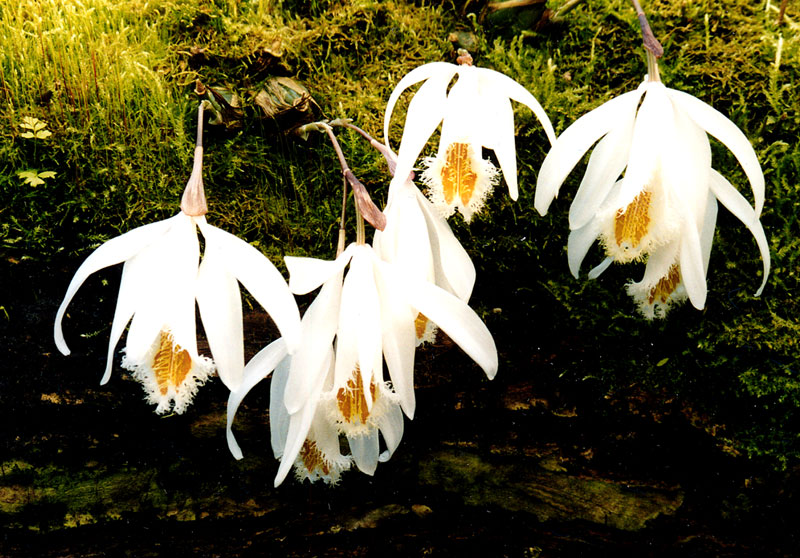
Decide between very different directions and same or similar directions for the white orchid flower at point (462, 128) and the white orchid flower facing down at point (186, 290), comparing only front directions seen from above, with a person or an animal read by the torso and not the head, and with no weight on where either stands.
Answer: same or similar directions

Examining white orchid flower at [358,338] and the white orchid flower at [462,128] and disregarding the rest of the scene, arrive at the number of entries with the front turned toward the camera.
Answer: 2

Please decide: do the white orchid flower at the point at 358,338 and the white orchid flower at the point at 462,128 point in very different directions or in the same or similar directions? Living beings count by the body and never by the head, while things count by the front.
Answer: same or similar directions

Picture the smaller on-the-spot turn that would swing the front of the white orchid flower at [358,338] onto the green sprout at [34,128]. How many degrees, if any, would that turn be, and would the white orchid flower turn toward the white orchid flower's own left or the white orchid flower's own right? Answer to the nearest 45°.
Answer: approximately 135° to the white orchid flower's own right

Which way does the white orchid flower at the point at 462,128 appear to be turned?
toward the camera

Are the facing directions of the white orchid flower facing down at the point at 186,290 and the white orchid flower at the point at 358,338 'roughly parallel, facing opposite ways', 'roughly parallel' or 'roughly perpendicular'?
roughly parallel

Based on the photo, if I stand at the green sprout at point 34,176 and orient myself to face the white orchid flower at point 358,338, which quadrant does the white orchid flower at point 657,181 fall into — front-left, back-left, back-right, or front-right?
front-left

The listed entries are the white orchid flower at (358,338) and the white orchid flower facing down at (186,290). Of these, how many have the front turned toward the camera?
2

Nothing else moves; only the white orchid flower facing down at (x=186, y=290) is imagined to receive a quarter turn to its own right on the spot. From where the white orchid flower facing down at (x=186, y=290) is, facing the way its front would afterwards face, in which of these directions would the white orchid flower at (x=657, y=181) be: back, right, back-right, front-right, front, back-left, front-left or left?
back

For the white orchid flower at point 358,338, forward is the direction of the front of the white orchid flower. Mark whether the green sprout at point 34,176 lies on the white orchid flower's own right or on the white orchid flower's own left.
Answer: on the white orchid flower's own right

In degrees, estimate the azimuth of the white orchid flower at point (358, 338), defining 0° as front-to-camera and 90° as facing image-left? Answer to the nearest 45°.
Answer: approximately 0°
